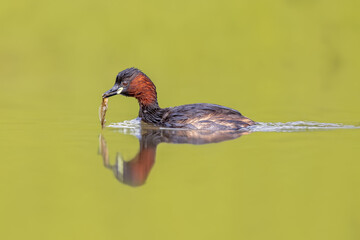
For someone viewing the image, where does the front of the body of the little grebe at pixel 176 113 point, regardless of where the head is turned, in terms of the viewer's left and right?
facing to the left of the viewer
